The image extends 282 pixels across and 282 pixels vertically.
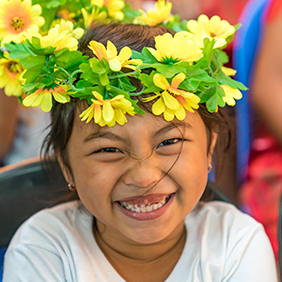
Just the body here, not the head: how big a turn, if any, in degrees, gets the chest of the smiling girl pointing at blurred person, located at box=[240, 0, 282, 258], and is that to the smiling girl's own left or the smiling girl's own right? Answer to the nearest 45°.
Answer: approximately 135° to the smiling girl's own left

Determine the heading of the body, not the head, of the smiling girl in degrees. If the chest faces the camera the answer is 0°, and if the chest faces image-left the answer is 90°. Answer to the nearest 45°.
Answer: approximately 0°
